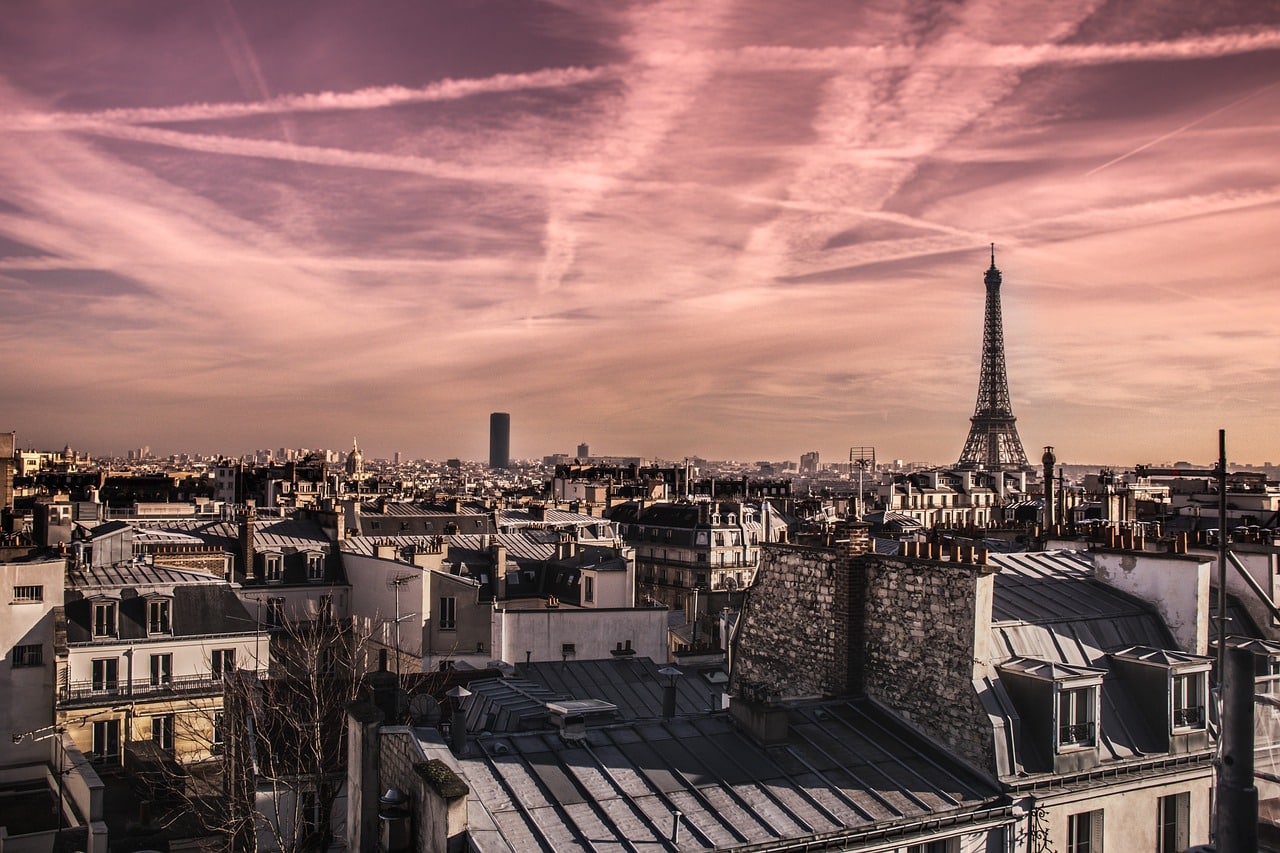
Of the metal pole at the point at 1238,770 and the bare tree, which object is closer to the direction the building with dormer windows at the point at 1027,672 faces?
the metal pole

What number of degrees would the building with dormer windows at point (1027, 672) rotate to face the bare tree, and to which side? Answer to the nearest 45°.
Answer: approximately 135° to its right

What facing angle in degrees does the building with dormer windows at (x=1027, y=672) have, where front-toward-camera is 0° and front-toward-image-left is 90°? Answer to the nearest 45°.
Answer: approximately 315°
